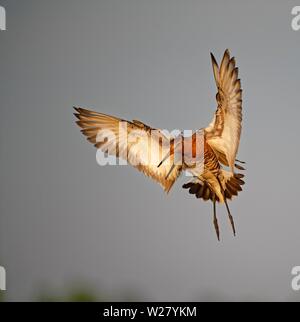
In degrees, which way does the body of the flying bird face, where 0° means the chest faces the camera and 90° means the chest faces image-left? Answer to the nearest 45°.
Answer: approximately 45°
